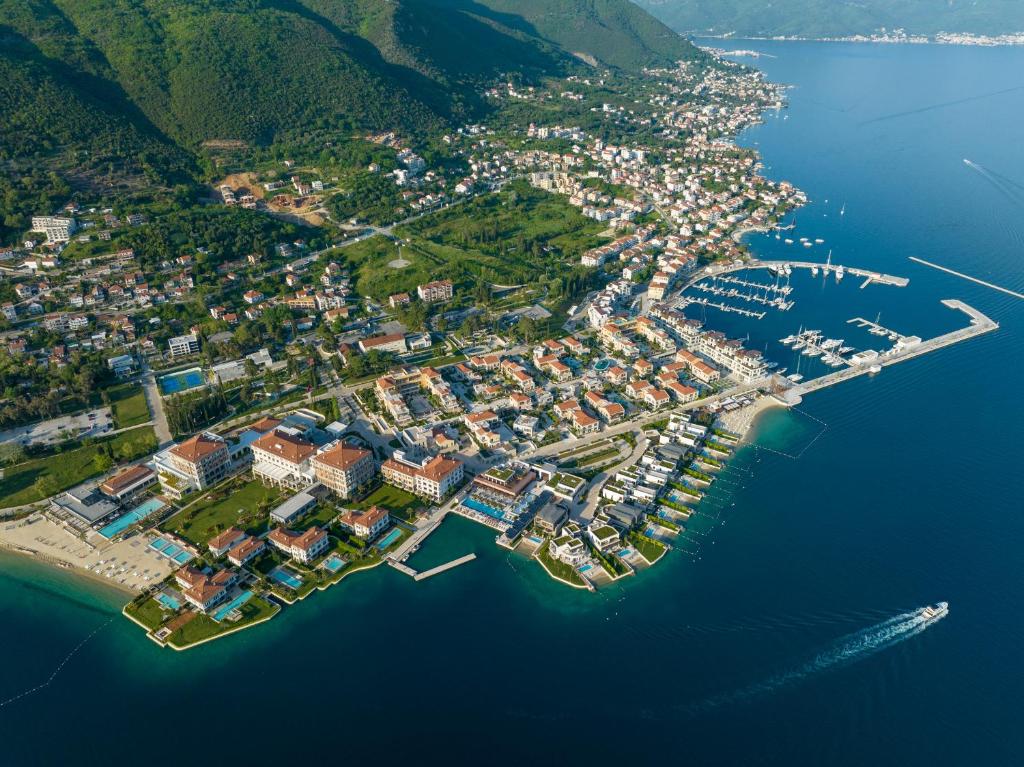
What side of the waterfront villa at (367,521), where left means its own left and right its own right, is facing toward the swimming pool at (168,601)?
right

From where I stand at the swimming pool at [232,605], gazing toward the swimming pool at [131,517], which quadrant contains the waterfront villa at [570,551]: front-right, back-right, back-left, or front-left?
back-right

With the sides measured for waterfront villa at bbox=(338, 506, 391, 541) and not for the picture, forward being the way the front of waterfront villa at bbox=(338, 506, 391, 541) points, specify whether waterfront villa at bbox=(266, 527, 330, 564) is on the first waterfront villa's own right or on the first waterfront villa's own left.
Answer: on the first waterfront villa's own right

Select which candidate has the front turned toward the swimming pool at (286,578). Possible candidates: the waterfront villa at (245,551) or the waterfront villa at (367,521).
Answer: the waterfront villa at (245,551)

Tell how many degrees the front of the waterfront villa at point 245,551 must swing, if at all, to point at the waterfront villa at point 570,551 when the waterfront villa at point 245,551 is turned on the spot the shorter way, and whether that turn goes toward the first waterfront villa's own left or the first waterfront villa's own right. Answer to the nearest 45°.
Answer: approximately 45° to the first waterfront villa's own left

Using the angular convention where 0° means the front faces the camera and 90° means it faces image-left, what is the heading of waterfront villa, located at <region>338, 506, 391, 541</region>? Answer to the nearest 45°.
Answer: approximately 315°

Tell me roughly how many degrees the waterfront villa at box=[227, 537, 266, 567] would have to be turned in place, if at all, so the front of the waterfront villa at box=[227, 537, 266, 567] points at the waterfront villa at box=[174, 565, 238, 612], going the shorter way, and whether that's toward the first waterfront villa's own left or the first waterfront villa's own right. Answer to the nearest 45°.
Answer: approximately 90° to the first waterfront villa's own right

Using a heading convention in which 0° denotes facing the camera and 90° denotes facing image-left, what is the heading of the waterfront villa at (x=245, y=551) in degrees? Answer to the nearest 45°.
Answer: approximately 315°

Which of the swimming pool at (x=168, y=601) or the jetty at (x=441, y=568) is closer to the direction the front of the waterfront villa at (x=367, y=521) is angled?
the jetty
